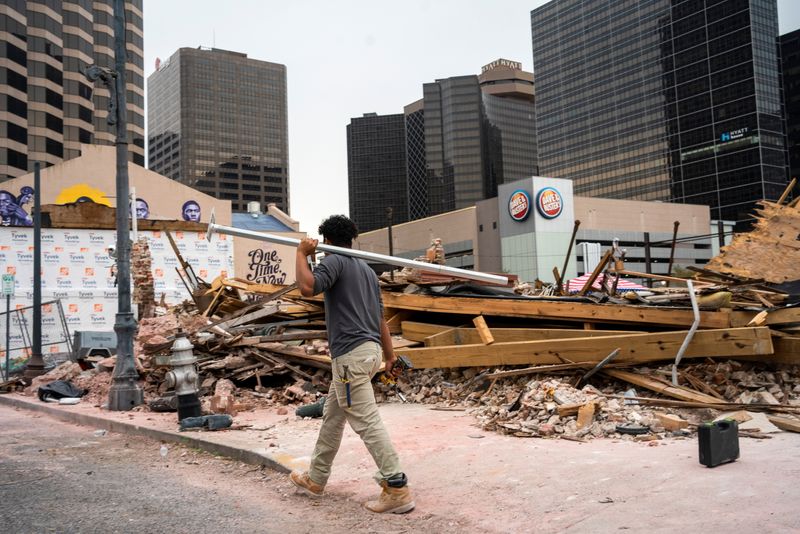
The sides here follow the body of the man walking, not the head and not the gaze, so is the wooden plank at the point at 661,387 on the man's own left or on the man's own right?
on the man's own right

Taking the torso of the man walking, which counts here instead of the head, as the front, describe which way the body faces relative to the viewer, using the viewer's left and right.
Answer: facing away from the viewer and to the left of the viewer

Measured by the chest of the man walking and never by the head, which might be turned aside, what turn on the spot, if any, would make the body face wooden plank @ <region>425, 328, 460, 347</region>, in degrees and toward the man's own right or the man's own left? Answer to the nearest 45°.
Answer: approximately 45° to the man's own right

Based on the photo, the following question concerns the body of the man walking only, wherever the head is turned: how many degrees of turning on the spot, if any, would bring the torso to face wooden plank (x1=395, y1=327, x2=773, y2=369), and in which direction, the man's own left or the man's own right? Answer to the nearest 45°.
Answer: approximately 90° to the man's own right

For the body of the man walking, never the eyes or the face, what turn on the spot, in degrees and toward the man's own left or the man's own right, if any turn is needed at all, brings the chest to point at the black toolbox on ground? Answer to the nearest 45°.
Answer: approximately 135° to the man's own right

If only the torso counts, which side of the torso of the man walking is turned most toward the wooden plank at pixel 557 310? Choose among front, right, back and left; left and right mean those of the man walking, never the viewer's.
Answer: right
